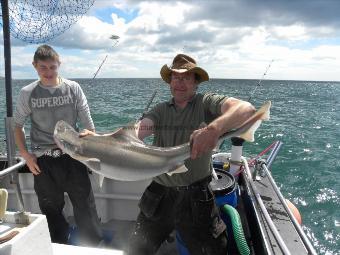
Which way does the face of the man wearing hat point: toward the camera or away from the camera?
toward the camera

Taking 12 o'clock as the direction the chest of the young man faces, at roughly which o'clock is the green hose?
The green hose is roughly at 10 o'clock from the young man.

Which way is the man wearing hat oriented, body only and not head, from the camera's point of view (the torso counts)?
toward the camera

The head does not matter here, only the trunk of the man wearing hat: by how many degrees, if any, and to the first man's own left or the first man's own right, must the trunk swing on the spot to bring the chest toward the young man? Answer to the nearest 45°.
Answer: approximately 90° to the first man's own right

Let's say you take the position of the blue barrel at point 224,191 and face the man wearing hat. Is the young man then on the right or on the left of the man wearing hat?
right

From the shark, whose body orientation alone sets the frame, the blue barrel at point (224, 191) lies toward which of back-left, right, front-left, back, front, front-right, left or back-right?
back-right

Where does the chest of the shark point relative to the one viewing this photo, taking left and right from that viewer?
facing to the left of the viewer

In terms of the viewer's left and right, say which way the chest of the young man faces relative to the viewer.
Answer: facing the viewer
